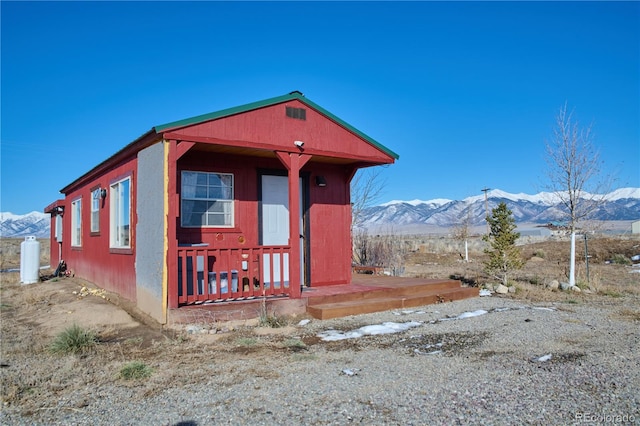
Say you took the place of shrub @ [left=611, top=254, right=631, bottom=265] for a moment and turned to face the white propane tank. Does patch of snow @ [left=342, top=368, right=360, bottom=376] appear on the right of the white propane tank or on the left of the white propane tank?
left

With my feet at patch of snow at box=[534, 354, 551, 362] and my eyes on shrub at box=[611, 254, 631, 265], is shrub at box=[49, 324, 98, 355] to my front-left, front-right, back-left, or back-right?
back-left

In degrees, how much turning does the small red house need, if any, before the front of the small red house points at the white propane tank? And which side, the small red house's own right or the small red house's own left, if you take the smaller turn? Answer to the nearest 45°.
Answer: approximately 180°

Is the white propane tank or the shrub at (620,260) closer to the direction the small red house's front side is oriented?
the shrub

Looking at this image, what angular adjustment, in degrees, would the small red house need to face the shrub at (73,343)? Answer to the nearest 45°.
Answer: approximately 90° to its right

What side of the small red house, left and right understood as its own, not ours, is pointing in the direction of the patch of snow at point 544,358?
front

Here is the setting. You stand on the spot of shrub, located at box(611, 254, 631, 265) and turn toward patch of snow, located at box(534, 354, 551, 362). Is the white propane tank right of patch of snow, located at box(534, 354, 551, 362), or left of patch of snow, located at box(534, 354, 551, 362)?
right

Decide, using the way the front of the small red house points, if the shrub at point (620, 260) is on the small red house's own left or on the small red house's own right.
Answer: on the small red house's own left

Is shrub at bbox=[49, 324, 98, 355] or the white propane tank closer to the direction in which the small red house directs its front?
the shrub

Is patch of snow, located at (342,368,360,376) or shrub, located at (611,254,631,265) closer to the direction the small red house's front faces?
the patch of snow

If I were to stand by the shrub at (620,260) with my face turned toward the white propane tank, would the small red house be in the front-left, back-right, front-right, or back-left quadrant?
front-left

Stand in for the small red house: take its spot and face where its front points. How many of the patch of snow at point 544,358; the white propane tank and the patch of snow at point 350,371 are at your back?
1

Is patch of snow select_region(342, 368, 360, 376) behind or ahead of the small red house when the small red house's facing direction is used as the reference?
ahead

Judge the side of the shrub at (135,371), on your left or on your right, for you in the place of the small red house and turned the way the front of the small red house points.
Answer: on your right

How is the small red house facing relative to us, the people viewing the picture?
facing the viewer and to the right of the viewer

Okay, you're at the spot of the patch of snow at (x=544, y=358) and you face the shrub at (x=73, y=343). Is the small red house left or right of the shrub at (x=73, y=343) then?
right
